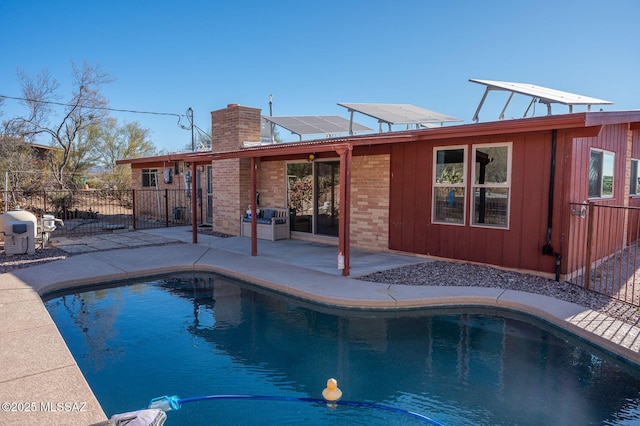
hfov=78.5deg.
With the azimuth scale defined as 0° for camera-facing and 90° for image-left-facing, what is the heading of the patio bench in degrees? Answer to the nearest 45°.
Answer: approximately 45°

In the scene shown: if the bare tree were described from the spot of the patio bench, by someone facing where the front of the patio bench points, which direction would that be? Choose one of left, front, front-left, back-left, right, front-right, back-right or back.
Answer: right

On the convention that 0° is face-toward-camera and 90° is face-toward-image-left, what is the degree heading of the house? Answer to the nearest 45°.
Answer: approximately 45°

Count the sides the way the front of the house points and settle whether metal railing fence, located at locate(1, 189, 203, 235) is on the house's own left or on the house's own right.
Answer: on the house's own right

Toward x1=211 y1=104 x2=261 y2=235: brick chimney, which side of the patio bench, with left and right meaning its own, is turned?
right

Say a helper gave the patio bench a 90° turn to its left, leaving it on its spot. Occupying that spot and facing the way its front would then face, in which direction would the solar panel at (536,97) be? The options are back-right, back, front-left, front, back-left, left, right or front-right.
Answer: front

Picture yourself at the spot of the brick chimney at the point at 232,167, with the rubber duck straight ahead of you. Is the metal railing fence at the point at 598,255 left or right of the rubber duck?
left

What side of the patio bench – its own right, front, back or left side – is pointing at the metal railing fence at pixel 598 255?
left

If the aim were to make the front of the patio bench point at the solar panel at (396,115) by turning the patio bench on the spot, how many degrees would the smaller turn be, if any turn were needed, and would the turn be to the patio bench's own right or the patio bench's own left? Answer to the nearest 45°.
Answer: approximately 90° to the patio bench's own left
